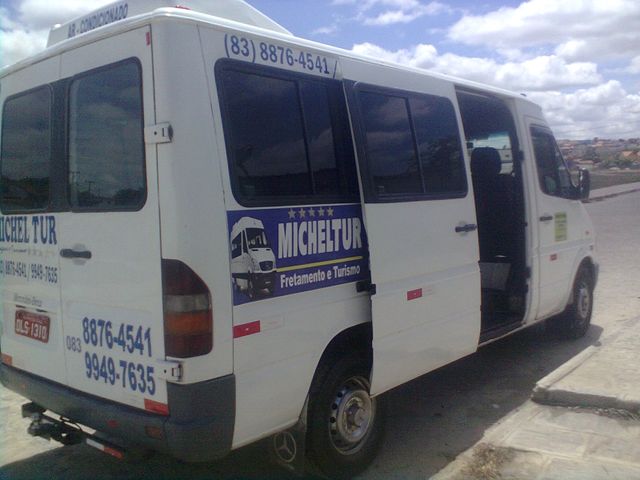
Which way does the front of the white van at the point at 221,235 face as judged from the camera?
facing away from the viewer and to the right of the viewer
